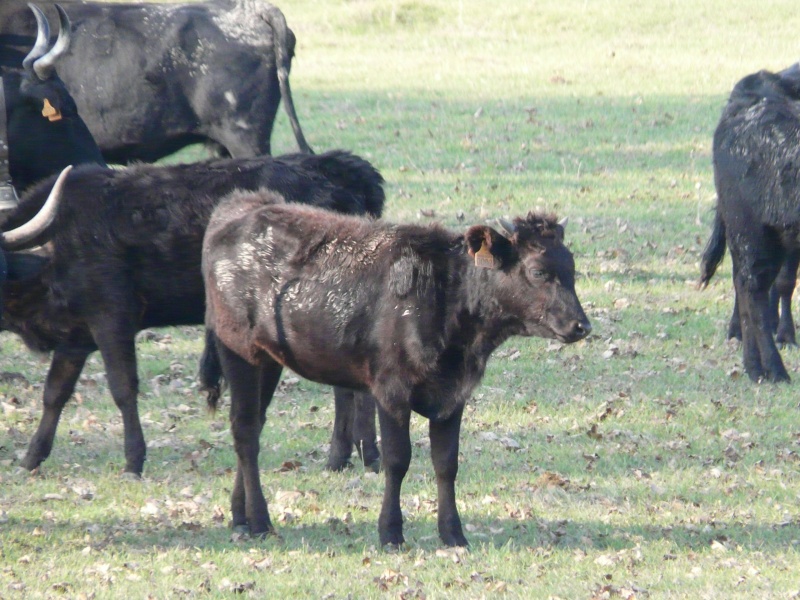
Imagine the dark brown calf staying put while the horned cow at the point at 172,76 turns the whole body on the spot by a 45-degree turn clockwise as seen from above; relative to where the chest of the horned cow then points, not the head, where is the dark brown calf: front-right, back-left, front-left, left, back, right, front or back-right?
back-left

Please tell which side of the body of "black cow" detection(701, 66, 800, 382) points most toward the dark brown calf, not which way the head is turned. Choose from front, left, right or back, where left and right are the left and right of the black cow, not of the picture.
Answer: back

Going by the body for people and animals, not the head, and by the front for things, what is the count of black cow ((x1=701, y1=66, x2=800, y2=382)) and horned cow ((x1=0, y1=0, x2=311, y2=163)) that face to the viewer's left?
1

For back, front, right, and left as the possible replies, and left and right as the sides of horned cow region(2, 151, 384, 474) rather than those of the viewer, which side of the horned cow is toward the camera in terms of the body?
left

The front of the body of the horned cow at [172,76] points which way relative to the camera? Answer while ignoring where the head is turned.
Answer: to the viewer's left

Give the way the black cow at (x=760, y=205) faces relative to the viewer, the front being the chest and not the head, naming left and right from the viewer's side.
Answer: facing away from the viewer and to the right of the viewer

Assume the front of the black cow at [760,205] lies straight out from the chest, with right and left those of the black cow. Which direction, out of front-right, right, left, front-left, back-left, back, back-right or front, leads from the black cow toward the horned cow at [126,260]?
back

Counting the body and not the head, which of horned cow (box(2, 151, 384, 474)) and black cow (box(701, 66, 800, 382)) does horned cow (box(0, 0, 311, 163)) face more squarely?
the horned cow

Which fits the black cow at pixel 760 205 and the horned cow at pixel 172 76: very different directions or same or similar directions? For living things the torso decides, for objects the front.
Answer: very different directions

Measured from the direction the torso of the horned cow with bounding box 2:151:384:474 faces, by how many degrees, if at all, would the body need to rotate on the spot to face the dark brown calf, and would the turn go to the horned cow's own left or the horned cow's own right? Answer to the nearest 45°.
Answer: approximately 135° to the horned cow's own left

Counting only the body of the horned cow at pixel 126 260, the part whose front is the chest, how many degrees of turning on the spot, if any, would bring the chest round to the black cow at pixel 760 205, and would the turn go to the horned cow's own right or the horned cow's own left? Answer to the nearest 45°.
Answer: approximately 180°

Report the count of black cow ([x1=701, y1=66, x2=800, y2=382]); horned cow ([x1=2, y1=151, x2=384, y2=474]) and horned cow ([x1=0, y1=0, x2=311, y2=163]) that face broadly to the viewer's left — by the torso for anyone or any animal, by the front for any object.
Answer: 2
